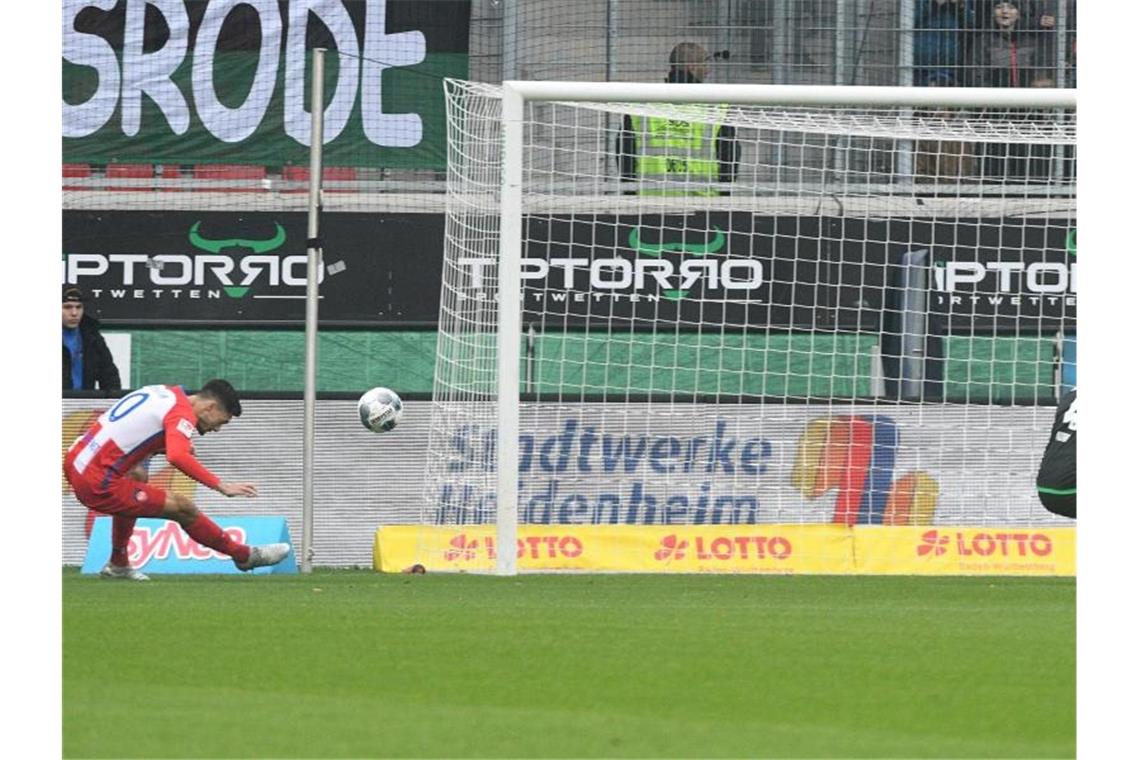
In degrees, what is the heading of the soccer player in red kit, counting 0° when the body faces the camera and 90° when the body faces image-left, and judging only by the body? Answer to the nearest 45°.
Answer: approximately 270°

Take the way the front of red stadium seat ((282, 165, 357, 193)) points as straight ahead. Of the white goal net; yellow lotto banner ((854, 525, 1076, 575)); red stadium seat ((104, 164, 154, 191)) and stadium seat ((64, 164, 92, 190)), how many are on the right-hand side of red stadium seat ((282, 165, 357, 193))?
2

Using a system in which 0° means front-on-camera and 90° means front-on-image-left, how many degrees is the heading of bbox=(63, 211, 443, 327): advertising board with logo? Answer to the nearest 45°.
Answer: approximately 0°

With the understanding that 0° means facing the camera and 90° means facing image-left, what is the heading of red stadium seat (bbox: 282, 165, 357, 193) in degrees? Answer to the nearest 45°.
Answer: approximately 0°

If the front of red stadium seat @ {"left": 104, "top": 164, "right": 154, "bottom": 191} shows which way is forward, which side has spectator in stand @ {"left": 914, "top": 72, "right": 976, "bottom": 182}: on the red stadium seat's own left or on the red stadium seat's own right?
on the red stadium seat's own left

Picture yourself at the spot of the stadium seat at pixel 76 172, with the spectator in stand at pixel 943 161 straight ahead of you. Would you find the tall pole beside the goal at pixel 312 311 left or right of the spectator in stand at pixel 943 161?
right

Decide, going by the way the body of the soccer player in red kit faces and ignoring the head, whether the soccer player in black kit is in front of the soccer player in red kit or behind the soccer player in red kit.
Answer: in front

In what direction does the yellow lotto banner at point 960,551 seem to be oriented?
toward the camera

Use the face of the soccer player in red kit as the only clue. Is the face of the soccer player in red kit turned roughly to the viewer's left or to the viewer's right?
to the viewer's right

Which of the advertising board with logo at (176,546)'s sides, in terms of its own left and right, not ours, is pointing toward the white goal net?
left

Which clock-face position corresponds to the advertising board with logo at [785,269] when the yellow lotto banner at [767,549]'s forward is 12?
The advertising board with logo is roughly at 6 o'clock from the yellow lotto banner.

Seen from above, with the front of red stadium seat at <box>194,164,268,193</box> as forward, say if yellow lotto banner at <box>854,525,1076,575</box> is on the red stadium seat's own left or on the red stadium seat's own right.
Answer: on the red stadium seat's own left
